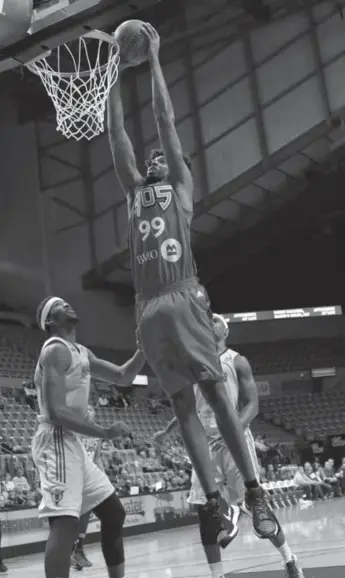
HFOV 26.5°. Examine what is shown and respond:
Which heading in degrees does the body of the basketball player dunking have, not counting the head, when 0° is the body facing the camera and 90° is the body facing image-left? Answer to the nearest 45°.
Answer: approximately 45°

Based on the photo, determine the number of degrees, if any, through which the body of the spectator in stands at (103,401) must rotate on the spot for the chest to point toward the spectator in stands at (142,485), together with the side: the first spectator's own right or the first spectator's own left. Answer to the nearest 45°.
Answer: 0° — they already face them

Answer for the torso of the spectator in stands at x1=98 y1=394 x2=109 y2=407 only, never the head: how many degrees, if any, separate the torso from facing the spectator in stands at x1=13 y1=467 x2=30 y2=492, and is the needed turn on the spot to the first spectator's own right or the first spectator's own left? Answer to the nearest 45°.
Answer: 0° — they already face them

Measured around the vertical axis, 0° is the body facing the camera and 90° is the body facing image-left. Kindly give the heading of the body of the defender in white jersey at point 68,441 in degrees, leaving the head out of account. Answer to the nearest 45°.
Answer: approximately 270°

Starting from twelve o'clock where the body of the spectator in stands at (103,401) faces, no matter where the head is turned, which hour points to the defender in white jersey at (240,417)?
The defender in white jersey is roughly at 12 o'clock from the spectator in stands.

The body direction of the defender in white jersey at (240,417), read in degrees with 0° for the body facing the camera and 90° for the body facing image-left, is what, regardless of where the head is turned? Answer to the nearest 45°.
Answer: approximately 45°

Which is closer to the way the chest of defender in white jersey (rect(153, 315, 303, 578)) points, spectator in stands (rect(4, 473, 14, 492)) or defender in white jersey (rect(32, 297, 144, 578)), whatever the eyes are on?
the defender in white jersey

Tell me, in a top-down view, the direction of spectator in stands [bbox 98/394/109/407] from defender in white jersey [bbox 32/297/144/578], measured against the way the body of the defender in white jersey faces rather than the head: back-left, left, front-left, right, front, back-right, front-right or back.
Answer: left

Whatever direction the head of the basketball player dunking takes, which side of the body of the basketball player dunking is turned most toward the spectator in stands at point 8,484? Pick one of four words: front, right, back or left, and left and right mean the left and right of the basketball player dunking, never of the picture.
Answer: right

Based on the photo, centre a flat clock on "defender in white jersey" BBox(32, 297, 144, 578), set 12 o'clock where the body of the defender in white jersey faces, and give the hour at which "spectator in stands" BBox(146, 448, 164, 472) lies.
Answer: The spectator in stands is roughly at 9 o'clock from the defender in white jersey.

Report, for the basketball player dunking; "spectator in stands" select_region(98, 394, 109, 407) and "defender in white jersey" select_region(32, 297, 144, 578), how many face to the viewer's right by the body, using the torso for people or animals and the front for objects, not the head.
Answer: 1

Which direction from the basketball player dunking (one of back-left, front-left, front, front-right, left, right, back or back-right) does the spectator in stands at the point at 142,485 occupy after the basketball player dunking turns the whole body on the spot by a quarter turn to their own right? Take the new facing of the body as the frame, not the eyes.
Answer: front-right
